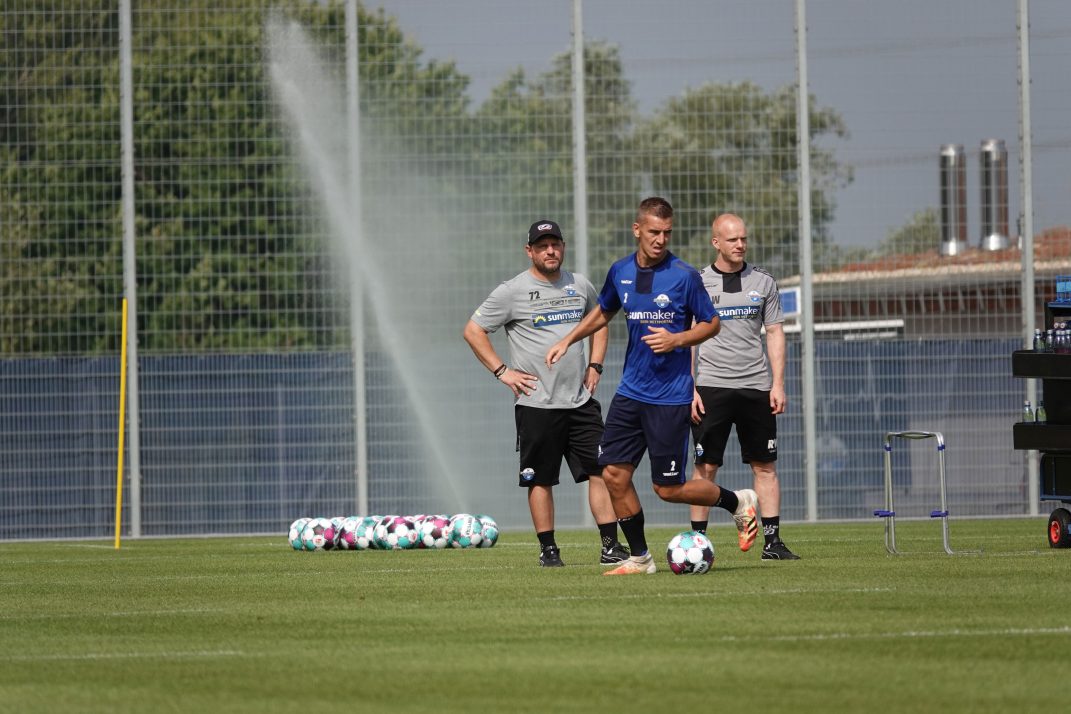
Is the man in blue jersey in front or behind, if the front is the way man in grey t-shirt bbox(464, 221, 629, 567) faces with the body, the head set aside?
in front

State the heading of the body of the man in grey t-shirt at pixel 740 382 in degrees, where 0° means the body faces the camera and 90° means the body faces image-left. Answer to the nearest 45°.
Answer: approximately 0°

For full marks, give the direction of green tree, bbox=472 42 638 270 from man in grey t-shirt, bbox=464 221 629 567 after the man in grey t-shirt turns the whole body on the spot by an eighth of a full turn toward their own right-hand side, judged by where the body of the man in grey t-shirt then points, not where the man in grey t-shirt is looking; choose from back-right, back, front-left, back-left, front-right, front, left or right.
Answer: back-right

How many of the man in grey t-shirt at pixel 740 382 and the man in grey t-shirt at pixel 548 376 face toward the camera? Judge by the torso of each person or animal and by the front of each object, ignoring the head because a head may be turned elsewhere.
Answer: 2

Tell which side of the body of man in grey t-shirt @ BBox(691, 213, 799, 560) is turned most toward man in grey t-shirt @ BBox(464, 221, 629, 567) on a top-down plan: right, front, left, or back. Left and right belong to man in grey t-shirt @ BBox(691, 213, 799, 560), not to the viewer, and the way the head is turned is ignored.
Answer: right

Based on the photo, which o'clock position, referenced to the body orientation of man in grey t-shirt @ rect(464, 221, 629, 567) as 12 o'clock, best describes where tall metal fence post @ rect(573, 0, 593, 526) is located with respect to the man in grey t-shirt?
The tall metal fence post is roughly at 6 o'clock from the man in grey t-shirt.

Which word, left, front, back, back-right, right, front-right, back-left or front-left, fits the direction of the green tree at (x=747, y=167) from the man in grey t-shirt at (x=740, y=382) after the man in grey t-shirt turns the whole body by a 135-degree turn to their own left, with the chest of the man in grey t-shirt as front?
front-left

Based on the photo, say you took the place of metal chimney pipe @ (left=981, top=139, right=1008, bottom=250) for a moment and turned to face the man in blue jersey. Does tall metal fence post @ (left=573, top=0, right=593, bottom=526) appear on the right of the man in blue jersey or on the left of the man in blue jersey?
right

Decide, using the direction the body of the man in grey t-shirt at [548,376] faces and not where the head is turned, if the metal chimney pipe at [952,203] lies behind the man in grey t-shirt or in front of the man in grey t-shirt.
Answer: behind

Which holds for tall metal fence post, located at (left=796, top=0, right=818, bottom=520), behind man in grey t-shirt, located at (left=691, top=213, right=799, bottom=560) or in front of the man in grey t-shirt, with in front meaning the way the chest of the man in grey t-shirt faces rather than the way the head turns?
behind

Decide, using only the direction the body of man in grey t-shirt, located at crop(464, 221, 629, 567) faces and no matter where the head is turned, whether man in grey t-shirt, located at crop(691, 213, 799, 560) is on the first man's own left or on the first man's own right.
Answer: on the first man's own left
